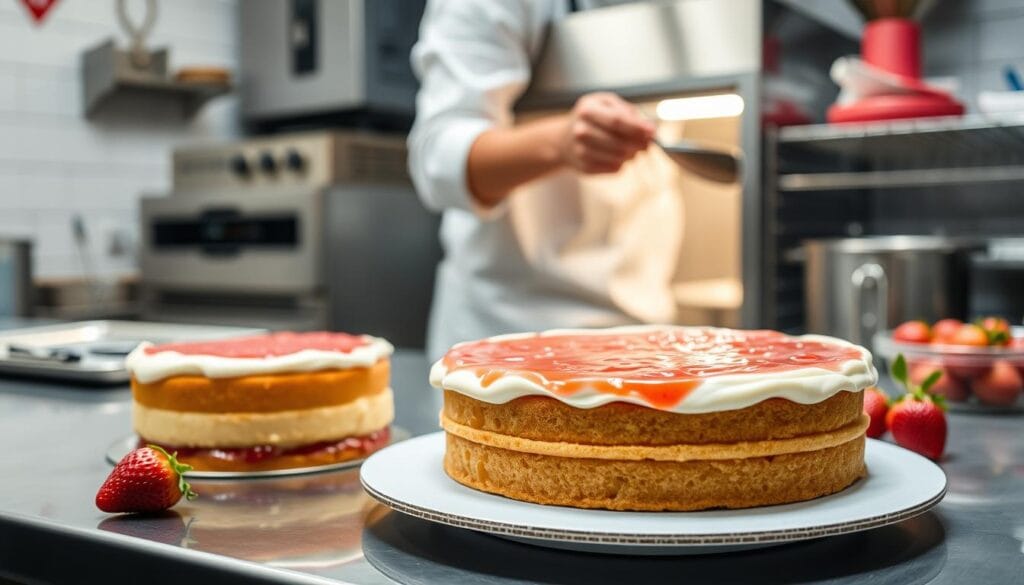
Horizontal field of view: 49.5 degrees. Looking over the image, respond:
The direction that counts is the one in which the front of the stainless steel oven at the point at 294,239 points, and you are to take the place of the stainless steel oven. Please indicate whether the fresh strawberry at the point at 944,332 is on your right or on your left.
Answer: on your left

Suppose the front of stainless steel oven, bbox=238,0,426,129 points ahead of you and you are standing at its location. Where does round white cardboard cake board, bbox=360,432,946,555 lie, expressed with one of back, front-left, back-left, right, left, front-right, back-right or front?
front-left

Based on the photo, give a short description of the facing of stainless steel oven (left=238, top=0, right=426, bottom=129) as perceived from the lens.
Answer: facing the viewer and to the left of the viewer

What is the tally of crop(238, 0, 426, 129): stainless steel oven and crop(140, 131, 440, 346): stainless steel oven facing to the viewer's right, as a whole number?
0

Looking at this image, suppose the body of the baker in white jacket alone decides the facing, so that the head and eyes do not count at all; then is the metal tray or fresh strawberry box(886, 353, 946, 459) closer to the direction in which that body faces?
the fresh strawberry

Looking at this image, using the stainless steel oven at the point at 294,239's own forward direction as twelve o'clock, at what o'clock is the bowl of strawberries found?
The bowl of strawberries is roughly at 10 o'clock from the stainless steel oven.

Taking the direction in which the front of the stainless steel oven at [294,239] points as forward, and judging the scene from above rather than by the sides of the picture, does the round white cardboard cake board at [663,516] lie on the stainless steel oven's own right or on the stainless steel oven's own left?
on the stainless steel oven's own left

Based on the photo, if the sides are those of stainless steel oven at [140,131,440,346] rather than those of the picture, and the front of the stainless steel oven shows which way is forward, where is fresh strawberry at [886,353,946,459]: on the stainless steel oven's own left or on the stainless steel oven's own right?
on the stainless steel oven's own left

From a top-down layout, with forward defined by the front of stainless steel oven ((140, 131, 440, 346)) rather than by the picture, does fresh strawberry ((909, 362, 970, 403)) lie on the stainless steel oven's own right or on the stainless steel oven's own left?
on the stainless steel oven's own left

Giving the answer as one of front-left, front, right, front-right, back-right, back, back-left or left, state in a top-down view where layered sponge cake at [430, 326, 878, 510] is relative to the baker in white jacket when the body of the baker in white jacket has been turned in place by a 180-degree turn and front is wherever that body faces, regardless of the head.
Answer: back-left

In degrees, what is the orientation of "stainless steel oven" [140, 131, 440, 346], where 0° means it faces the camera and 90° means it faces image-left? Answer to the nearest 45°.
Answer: approximately 45°

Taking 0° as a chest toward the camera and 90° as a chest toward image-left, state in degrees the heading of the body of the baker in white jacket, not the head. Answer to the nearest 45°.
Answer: approximately 315°

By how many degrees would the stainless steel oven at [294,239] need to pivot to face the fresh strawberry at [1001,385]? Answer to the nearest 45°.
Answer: approximately 45° to its left
